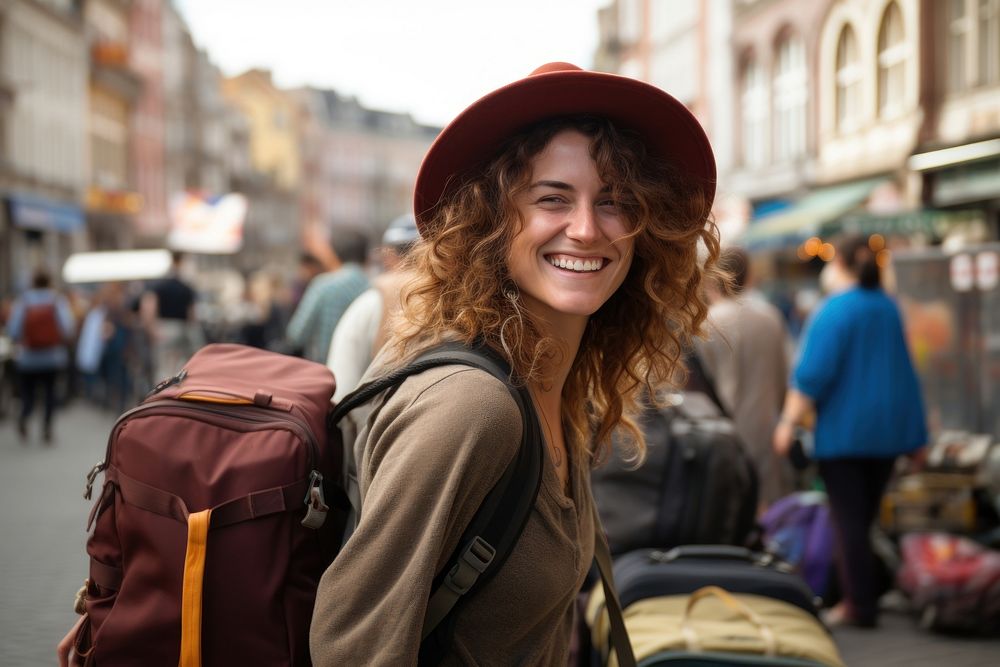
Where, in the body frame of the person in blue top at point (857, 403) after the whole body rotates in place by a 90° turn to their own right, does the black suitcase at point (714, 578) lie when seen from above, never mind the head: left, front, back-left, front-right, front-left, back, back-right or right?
back-right

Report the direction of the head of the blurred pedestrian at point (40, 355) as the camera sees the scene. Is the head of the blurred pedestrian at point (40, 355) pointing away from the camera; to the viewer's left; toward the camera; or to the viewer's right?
away from the camera

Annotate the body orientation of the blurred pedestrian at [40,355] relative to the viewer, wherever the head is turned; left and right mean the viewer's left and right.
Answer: facing away from the viewer

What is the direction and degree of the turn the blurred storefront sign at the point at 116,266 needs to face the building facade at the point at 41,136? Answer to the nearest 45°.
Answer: approximately 180°

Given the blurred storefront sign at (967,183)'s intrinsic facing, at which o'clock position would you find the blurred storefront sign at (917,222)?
the blurred storefront sign at (917,222) is roughly at 3 o'clock from the blurred storefront sign at (967,183).

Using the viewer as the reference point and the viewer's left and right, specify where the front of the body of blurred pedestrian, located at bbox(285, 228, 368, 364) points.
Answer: facing away from the viewer

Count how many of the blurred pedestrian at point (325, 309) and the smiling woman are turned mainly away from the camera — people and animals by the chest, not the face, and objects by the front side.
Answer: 1

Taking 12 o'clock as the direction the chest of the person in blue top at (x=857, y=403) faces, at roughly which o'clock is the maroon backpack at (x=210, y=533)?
The maroon backpack is roughly at 8 o'clock from the person in blue top.

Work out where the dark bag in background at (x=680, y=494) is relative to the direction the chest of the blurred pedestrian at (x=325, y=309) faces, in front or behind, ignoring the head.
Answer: behind

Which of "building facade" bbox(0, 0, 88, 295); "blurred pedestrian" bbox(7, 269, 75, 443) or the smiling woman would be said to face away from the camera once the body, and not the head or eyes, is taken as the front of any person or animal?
the blurred pedestrian

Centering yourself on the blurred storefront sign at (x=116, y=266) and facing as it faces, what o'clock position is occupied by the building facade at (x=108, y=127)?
The building facade is roughly at 6 o'clock from the blurred storefront sign.

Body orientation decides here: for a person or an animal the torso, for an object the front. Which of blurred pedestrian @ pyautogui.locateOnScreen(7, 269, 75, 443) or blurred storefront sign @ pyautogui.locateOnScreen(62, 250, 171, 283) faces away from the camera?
the blurred pedestrian
